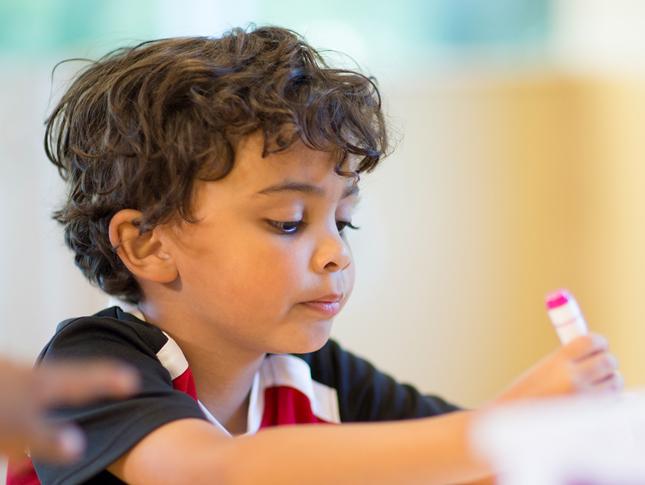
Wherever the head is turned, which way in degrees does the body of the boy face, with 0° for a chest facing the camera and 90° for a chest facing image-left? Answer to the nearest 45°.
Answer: approximately 315°

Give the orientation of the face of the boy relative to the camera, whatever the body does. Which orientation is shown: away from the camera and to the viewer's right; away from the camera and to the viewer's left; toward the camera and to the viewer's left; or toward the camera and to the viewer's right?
toward the camera and to the viewer's right
